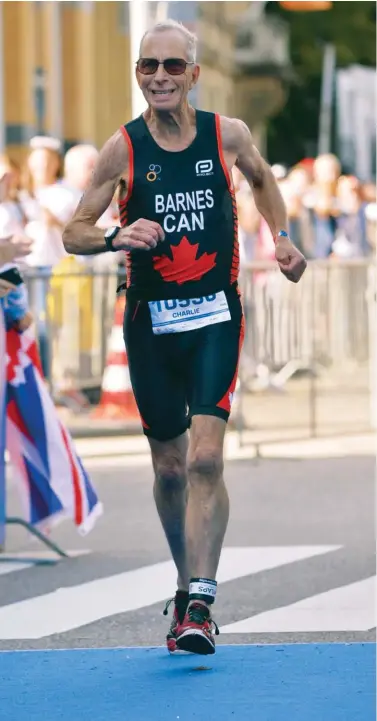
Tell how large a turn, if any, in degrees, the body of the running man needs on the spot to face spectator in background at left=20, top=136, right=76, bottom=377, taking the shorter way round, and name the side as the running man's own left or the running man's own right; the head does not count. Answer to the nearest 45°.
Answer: approximately 180°

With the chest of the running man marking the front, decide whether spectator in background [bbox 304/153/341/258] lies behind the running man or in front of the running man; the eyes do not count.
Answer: behind

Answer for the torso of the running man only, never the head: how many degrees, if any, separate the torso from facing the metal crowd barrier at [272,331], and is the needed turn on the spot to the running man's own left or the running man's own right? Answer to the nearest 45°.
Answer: approximately 180°

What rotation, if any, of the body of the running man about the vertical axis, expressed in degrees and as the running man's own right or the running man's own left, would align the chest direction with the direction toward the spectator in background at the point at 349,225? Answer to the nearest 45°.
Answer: approximately 180°

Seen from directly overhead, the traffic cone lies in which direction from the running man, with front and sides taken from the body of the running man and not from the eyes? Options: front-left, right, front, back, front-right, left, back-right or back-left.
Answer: back

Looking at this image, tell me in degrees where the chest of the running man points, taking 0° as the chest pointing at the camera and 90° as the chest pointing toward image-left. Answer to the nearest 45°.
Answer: approximately 0°
